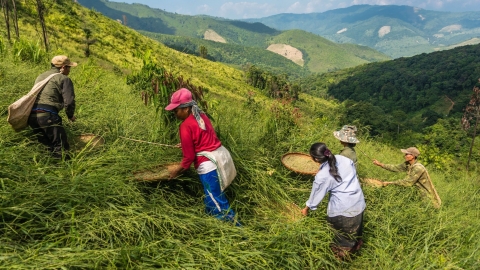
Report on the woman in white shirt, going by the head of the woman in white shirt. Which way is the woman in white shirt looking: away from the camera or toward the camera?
away from the camera

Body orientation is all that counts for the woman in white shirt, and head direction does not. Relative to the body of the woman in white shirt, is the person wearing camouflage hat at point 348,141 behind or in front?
in front

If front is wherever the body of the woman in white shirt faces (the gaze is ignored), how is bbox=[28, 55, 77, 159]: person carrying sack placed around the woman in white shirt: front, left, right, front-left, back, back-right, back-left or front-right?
front-left

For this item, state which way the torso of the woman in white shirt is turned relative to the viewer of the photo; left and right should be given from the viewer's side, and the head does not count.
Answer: facing away from the viewer and to the left of the viewer

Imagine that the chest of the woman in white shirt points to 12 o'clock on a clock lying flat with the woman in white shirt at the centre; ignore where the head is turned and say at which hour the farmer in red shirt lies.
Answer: The farmer in red shirt is roughly at 10 o'clock from the woman in white shirt.
